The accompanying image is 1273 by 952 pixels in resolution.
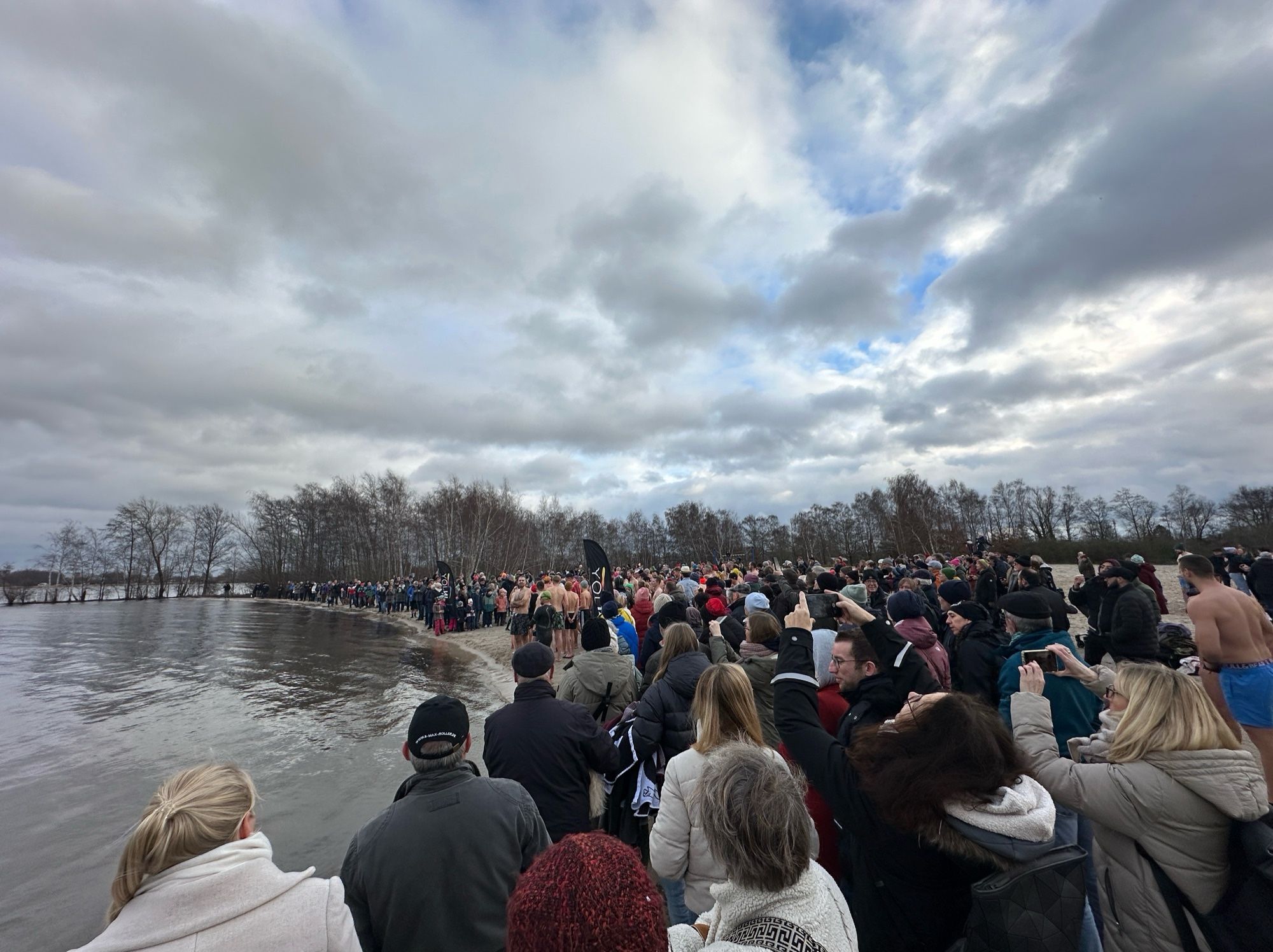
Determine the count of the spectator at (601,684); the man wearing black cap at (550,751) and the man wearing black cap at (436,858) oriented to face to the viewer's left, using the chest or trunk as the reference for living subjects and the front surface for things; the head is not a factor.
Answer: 0

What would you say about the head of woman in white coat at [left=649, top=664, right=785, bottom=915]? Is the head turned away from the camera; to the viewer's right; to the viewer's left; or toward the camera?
away from the camera

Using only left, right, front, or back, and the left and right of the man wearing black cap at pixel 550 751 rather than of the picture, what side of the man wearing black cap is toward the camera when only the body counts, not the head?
back

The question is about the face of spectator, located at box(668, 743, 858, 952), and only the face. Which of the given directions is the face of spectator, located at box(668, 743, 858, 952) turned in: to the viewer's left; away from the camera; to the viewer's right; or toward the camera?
away from the camera

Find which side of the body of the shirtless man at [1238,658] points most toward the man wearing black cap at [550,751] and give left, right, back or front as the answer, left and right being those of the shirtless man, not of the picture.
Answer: left

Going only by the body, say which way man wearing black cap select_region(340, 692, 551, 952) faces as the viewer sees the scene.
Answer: away from the camera

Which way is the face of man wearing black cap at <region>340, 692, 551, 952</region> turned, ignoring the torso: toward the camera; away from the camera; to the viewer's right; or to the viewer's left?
away from the camera

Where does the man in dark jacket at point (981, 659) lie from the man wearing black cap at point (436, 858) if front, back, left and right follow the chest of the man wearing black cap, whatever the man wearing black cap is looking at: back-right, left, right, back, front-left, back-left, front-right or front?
right

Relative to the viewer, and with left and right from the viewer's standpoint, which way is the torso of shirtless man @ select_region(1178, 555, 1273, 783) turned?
facing away from the viewer and to the left of the viewer

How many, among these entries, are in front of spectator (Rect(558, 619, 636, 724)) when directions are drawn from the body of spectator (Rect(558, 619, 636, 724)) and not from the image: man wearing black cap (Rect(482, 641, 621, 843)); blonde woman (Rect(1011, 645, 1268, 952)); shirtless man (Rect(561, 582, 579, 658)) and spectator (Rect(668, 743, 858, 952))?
1

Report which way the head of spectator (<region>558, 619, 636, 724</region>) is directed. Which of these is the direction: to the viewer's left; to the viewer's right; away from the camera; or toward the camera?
away from the camera

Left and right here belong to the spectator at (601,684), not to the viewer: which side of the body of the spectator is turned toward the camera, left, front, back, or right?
back
